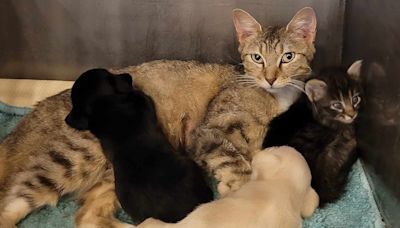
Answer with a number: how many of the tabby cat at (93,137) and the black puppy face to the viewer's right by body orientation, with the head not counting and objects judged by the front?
1

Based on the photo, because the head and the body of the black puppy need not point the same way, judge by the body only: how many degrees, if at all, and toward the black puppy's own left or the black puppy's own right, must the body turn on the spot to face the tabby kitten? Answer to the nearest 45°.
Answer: approximately 135° to the black puppy's own right

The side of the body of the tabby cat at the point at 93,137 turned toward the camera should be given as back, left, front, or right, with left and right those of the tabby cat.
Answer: right

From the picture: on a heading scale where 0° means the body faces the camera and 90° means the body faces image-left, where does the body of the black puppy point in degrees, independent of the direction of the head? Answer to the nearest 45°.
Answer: approximately 135°

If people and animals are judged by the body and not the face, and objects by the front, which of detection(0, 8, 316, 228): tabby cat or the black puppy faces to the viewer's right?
the tabby cat

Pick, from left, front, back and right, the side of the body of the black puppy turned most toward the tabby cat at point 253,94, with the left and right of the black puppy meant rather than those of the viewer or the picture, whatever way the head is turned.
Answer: right
